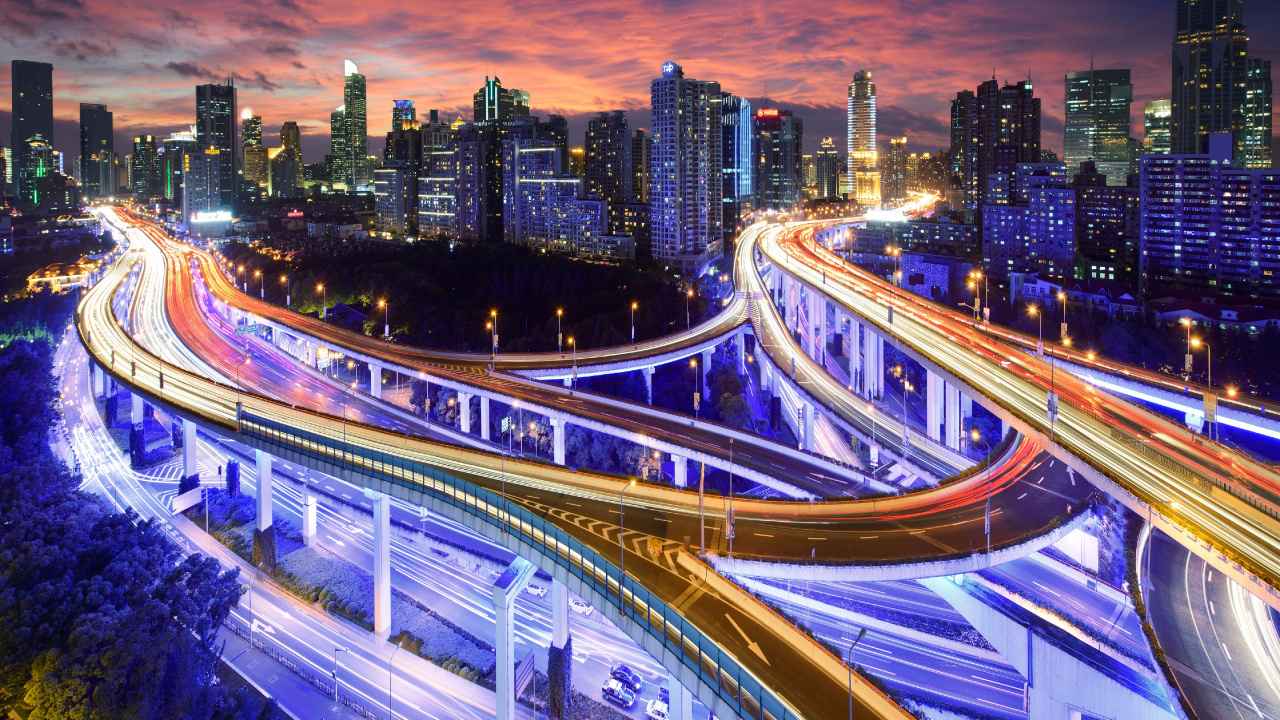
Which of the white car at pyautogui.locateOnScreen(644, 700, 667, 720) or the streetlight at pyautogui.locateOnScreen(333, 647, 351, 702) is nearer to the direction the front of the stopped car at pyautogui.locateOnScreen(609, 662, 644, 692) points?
the white car

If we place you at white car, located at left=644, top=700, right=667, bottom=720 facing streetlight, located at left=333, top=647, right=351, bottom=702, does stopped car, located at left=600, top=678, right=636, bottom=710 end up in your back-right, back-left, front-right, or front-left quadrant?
front-right

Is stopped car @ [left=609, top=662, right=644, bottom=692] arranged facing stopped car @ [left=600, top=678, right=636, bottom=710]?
no

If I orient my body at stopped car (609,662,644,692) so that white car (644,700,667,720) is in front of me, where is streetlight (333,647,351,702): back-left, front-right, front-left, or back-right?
back-right
